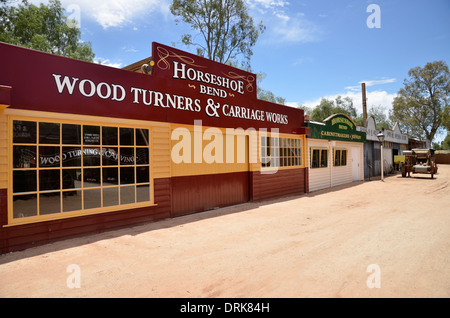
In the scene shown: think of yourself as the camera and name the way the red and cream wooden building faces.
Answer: facing the viewer and to the right of the viewer

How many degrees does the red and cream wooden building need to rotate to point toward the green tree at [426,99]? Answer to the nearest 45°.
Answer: approximately 90° to its left
